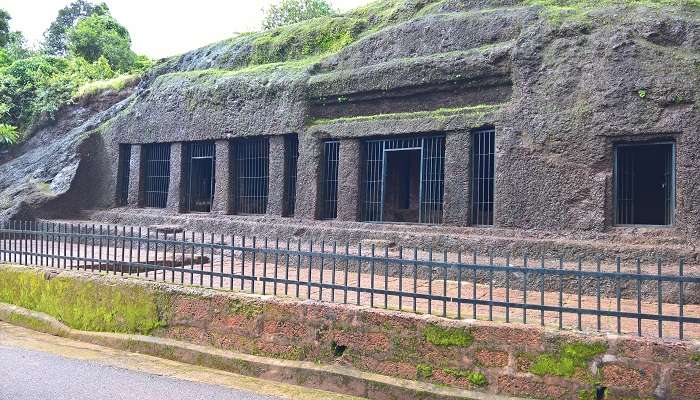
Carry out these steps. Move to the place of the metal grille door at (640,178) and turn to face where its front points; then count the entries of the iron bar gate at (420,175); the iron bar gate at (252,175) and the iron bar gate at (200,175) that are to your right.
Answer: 3

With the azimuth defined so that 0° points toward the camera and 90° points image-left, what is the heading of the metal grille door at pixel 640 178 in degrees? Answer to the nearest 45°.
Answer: approximately 0°

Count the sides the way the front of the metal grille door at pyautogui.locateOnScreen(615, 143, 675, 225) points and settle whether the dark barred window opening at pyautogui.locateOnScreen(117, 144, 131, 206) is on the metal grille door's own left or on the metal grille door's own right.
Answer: on the metal grille door's own right

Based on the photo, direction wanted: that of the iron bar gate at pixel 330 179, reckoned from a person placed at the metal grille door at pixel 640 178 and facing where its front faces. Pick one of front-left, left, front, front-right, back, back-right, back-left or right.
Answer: right

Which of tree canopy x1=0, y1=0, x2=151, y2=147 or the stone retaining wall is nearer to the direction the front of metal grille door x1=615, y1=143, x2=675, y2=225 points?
the stone retaining wall

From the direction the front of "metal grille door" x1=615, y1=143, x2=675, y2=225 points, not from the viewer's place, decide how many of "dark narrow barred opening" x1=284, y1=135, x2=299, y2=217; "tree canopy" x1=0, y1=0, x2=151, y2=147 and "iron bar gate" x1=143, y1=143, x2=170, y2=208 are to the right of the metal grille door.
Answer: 3

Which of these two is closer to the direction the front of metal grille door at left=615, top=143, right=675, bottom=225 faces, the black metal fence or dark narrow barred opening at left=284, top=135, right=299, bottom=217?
the black metal fence

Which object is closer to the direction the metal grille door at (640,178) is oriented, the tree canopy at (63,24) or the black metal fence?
the black metal fence

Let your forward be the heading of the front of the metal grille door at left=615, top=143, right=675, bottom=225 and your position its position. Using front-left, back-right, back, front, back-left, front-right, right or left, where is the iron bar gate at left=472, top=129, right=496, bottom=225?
right

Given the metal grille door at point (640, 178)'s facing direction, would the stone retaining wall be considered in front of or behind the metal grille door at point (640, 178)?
in front

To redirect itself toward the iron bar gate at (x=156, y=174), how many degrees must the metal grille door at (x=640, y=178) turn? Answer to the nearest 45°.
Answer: approximately 90° to its right

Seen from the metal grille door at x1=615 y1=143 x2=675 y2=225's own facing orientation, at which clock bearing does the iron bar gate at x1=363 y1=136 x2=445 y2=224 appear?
The iron bar gate is roughly at 3 o'clock from the metal grille door.

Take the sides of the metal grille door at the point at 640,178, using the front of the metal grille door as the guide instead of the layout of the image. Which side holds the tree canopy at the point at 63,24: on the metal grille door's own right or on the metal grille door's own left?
on the metal grille door's own right

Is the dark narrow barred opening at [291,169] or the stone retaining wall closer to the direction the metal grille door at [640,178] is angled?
the stone retaining wall

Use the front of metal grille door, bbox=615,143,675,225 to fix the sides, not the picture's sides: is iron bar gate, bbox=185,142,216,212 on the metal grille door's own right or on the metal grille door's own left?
on the metal grille door's own right

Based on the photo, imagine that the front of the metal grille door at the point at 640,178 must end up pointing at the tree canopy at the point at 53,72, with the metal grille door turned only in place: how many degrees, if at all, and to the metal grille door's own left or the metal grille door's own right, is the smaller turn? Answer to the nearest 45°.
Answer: approximately 90° to the metal grille door's own right
